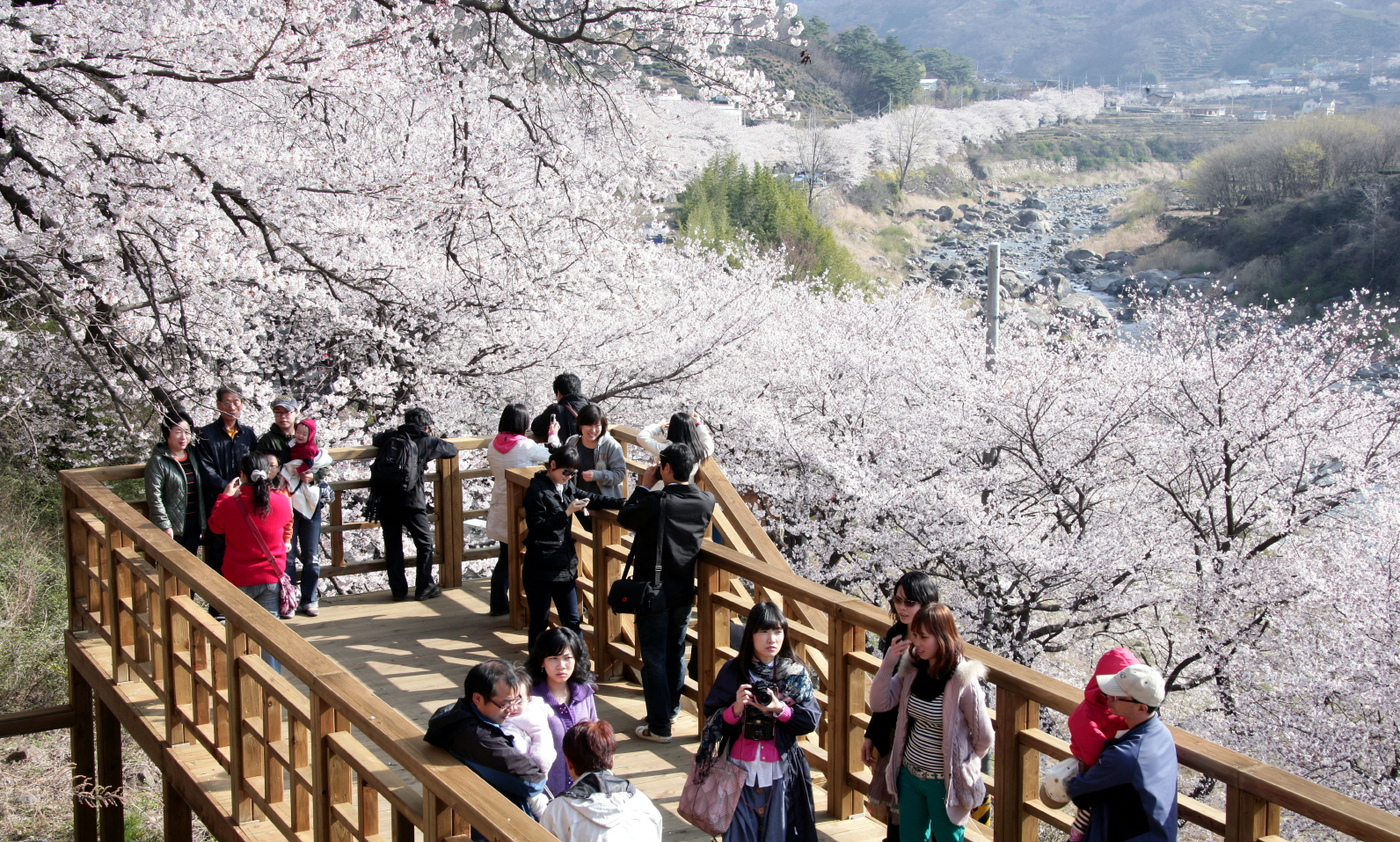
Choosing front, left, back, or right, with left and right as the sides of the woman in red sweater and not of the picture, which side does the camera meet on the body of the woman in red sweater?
back

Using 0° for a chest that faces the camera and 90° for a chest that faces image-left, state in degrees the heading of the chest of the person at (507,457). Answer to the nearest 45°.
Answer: approximately 225°

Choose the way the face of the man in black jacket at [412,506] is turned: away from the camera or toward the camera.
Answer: away from the camera

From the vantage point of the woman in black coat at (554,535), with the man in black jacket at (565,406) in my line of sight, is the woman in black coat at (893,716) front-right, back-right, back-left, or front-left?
back-right

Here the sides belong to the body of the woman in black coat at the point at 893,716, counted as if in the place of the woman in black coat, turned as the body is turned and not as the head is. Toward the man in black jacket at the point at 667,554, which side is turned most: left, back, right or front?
right

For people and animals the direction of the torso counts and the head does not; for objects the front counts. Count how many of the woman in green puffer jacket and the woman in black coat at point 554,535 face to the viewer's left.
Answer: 0

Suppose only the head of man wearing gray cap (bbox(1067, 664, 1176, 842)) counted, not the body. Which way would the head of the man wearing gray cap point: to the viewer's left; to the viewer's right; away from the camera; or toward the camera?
to the viewer's left

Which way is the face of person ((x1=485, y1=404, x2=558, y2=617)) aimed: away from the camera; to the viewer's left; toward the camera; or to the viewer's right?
away from the camera

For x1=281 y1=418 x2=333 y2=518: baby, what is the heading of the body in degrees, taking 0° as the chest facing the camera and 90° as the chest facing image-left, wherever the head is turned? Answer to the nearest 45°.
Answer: approximately 45°

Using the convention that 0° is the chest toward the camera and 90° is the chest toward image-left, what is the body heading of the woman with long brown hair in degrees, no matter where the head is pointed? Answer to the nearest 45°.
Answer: approximately 45°

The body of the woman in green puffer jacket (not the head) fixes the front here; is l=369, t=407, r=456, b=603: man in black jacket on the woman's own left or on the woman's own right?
on the woman's own left
